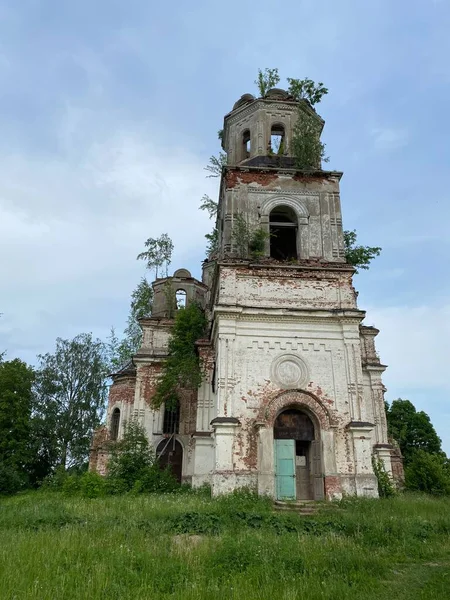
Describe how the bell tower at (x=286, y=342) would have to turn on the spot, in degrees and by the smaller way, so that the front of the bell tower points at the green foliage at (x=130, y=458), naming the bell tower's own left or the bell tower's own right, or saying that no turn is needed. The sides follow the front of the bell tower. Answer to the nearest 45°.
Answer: approximately 135° to the bell tower's own right

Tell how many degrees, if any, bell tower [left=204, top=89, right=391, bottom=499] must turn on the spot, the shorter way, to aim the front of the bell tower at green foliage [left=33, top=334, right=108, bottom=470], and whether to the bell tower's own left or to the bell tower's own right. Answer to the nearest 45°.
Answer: approximately 135° to the bell tower's own right

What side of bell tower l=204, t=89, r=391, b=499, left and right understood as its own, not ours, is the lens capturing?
front

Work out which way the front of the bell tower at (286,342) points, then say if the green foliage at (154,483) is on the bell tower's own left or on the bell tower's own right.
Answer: on the bell tower's own right

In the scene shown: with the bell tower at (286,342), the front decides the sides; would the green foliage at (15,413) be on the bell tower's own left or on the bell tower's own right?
on the bell tower's own right

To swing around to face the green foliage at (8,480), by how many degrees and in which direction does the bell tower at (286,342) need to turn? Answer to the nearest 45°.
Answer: approximately 135° to its right

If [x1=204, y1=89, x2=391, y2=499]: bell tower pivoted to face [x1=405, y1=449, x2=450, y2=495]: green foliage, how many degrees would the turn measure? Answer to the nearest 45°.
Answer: approximately 135° to its left
